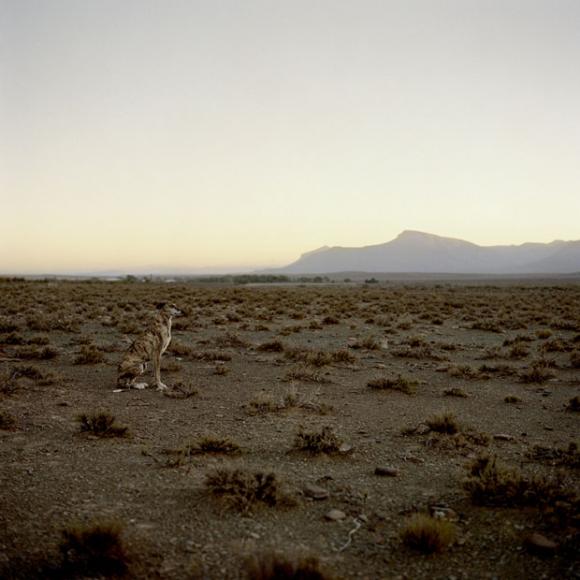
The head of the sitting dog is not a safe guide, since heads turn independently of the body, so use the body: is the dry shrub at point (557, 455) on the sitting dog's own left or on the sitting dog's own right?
on the sitting dog's own right

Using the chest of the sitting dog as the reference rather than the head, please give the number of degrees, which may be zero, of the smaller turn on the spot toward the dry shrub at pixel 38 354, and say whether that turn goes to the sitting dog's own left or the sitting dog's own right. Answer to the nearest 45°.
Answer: approximately 135° to the sitting dog's own left

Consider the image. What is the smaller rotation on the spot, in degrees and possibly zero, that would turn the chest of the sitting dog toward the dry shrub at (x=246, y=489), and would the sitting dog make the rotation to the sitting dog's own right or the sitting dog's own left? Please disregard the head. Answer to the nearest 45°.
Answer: approximately 90° to the sitting dog's own right

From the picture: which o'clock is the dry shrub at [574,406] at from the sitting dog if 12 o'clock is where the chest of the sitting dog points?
The dry shrub is roughly at 1 o'clock from the sitting dog.

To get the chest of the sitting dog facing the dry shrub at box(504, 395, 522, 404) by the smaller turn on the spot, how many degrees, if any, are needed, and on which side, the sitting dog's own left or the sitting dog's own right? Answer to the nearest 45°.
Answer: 0° — it already faces it

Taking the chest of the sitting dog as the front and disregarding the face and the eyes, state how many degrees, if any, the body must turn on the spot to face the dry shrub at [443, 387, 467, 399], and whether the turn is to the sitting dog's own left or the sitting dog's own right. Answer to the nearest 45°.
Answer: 0° — it already faces it

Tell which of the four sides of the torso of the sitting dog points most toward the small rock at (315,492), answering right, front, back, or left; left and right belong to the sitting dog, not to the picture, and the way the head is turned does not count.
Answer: right

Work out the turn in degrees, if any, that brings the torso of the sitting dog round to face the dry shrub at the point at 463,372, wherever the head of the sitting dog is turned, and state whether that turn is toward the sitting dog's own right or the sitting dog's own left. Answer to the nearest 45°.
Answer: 0° — it already faces it

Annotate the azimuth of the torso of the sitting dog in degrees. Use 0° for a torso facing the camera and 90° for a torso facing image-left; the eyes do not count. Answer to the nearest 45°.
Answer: approximately 270°

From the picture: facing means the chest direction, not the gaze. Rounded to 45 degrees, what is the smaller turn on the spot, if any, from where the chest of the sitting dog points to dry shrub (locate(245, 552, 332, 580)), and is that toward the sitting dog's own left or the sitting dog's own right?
approximately 90° to the sitting dog's own right
